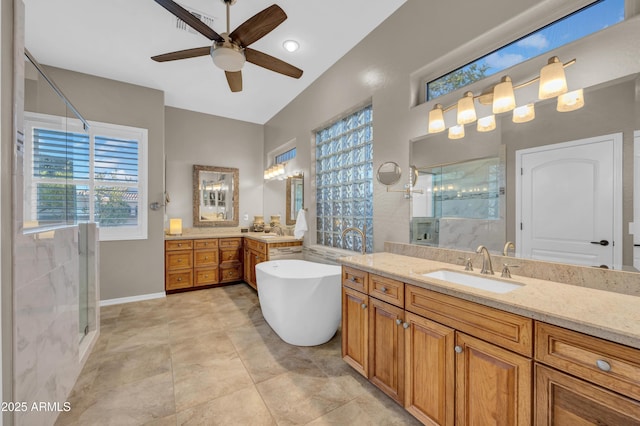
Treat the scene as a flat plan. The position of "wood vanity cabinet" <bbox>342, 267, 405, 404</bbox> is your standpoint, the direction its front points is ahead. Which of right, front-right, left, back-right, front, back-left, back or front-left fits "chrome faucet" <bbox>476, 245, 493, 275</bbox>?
back-left

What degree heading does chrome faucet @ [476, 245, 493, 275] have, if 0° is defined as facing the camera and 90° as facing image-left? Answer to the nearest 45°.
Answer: approximately 45°

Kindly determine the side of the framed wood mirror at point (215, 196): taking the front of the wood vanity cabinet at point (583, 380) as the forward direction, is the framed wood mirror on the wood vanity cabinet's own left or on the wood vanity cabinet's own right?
on the wood vanity cabinet's own right

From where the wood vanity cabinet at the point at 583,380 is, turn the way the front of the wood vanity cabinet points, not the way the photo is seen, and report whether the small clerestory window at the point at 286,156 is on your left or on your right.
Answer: on your right

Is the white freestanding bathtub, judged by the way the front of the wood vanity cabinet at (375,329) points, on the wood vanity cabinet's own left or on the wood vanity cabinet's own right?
on the wood vanity cabinet's own right

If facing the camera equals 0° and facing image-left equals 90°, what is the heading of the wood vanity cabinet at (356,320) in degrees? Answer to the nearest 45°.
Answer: approximately 45°

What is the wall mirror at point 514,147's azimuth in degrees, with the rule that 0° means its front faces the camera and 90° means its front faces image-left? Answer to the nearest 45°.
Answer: approximately 45°

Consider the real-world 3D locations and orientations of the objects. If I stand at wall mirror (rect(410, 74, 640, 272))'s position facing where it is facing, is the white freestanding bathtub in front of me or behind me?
in front
